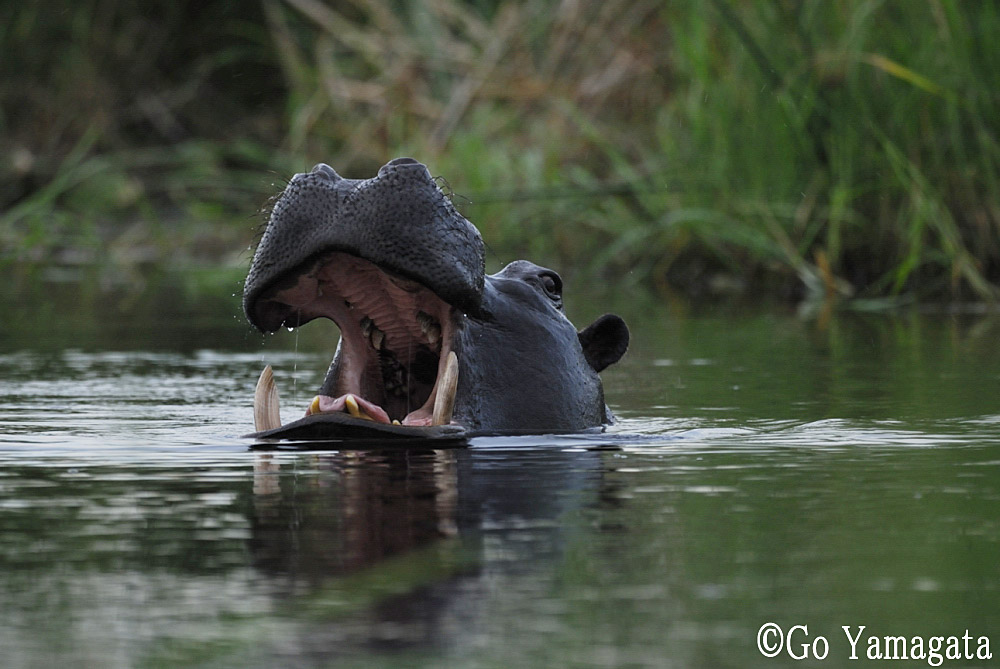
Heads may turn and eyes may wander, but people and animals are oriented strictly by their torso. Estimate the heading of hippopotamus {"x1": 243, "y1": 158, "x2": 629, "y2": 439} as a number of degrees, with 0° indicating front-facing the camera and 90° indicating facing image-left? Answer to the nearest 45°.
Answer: approximately 45°
